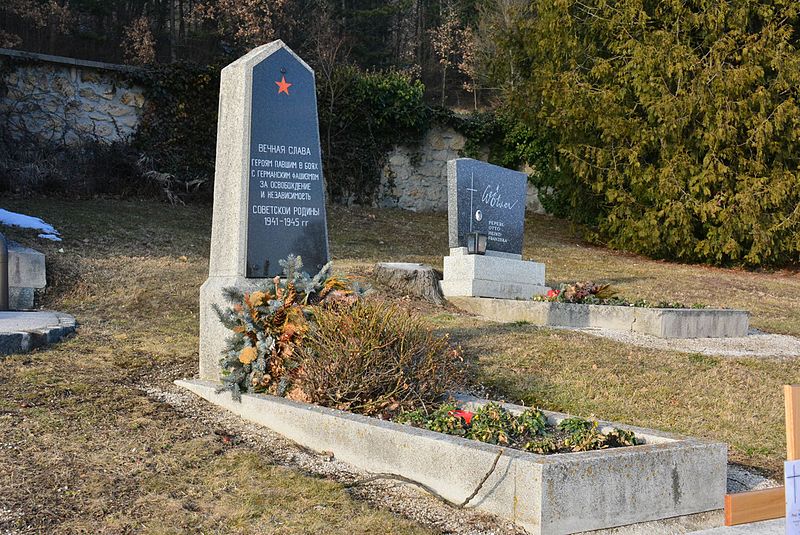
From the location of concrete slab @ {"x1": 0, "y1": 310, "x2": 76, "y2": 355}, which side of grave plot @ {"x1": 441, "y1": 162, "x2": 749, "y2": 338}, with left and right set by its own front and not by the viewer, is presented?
right

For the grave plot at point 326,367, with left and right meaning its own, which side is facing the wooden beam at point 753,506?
front

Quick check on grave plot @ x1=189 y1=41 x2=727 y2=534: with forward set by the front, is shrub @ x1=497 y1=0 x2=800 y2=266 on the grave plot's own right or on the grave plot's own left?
on the grave plot's own left

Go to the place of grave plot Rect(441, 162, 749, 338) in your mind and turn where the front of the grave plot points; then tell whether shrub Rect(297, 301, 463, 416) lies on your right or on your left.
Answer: on your right

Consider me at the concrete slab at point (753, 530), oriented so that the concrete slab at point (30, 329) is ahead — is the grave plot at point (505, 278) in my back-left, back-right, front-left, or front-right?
front-right

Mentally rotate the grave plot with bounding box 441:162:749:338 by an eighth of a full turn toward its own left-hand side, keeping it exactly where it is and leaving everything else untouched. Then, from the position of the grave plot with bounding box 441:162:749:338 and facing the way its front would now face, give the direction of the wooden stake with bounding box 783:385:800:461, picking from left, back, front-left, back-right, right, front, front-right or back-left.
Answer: right

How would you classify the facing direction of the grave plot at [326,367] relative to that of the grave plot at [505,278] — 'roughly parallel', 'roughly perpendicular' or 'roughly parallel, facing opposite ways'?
roughly parallel

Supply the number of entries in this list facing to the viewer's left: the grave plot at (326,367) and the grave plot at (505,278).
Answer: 0

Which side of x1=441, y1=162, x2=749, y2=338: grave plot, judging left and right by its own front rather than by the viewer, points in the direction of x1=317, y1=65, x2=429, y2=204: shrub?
back

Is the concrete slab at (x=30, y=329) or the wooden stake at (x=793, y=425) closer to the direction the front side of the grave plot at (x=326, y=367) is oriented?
the wooden stake

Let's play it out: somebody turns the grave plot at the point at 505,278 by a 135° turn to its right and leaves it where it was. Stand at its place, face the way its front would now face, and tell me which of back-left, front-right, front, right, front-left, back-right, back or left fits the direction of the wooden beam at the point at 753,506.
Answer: left

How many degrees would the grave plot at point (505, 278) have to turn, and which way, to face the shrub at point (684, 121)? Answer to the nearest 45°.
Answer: approximately 135° to its left

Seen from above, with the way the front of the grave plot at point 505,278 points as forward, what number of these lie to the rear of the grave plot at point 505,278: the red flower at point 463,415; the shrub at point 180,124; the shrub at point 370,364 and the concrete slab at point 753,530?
1

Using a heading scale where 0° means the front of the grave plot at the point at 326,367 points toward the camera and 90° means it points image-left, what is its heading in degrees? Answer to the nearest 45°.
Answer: approximately 315°

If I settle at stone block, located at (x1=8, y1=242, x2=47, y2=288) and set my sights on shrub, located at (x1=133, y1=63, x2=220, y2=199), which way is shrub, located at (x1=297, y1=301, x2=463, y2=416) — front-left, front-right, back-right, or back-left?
back-right

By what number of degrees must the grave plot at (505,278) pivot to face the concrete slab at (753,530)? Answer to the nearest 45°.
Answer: approximately 45° to its right

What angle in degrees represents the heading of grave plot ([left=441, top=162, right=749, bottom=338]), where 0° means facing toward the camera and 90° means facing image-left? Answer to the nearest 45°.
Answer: approximately 315°

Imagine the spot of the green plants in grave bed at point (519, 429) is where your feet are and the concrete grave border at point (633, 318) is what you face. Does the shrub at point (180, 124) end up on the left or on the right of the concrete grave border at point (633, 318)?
left
